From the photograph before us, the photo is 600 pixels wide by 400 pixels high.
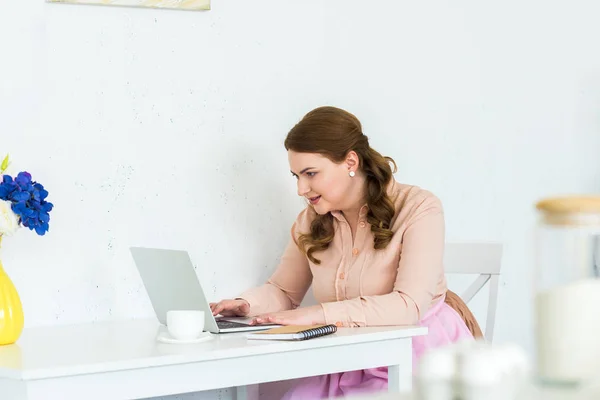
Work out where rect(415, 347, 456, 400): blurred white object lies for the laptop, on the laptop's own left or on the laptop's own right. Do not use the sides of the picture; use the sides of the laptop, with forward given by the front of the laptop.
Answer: on the laptop's own right

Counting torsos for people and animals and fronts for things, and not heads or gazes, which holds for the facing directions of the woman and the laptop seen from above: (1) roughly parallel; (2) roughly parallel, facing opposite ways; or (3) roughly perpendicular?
roughly parallel, facing opposite ways

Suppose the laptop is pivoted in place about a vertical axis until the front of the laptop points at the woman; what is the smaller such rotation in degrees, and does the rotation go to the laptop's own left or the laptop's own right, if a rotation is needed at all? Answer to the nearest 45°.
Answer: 0° — it already faces them

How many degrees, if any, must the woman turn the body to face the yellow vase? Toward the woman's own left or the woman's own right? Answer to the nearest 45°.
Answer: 0° — they already face it

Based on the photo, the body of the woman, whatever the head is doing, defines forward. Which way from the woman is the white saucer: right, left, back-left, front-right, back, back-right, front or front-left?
front

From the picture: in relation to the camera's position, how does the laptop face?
facing away from the viewer and to the right of the viewer

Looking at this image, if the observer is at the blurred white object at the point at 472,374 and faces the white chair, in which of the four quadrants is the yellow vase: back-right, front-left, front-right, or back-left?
front-left

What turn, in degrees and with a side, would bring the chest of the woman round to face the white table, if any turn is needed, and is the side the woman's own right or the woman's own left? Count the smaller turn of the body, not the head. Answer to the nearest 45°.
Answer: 0° — they already face it

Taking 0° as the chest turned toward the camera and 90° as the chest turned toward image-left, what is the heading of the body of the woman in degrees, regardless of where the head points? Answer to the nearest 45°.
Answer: approximately 45°

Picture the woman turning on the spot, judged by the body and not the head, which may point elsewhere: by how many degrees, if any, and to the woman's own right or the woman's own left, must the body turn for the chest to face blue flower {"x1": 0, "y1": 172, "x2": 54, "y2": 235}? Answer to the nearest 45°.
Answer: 0° — they already face it

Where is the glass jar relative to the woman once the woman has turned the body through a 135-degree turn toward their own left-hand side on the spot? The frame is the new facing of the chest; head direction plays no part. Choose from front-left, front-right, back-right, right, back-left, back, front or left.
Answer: right

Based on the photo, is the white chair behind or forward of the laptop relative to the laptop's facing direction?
forward
